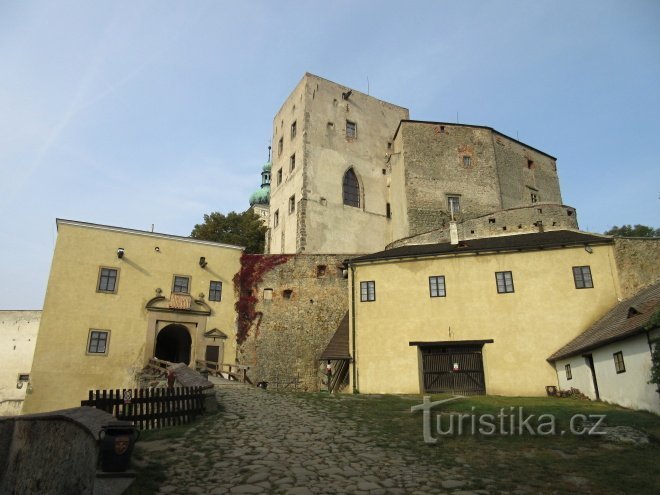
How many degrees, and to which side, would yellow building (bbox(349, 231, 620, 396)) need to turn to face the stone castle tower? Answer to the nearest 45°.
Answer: approximately 135° to its right

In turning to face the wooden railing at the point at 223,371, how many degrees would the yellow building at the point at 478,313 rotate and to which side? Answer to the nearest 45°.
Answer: approximately 90° to its right

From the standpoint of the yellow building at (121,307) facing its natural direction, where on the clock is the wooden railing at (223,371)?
The wooden railing is roughly at 10 o'clock from the yellow building.

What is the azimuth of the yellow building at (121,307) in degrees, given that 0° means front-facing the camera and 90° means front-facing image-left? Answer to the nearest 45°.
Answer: approximately 0°

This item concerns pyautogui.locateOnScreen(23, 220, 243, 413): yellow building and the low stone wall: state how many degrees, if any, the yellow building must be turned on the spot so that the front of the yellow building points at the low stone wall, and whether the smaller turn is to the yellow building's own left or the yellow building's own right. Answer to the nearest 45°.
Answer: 0° — it already faces it

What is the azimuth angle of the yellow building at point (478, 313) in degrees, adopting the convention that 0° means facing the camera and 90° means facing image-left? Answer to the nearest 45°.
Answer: approximately 0°

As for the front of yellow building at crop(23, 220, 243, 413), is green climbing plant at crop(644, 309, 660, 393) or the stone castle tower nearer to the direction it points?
the green climbing plant

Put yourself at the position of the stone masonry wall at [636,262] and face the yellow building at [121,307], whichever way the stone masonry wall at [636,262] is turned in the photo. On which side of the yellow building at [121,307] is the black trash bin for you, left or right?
left

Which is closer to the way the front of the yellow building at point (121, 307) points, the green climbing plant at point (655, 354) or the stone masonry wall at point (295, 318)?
the green climbing plant

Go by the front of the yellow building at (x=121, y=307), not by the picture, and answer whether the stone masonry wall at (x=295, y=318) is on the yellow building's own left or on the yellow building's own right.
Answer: on the yellow building's own left
